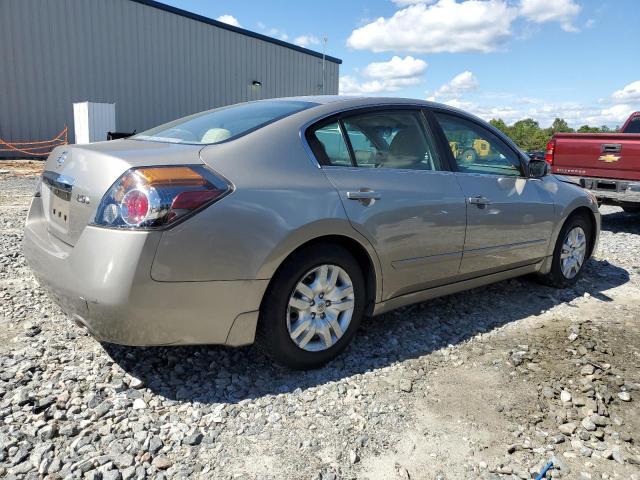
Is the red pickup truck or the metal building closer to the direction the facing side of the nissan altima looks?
the red pickup truck

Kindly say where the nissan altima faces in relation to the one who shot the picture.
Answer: facing away from the viewer and to the right of the viewer

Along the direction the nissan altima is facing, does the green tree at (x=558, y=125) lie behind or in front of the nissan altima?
in front

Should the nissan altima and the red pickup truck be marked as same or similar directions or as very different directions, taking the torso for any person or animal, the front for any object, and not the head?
same or similar directions

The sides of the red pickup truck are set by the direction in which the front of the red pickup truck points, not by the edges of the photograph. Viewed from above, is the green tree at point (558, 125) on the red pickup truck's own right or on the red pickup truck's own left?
on the red pickup truck's own left

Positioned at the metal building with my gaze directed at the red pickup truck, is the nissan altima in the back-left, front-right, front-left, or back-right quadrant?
front-right

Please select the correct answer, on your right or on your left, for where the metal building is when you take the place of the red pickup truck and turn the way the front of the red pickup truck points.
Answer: on your left

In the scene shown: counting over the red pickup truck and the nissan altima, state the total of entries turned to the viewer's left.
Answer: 0

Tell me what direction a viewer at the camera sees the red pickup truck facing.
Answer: facing away from the viewer and to the right of the viewer

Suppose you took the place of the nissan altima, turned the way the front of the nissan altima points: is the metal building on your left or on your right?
on your left

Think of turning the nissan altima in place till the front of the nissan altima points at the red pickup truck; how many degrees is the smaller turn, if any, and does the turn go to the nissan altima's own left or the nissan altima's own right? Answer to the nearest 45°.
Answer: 0° — it already faces it
